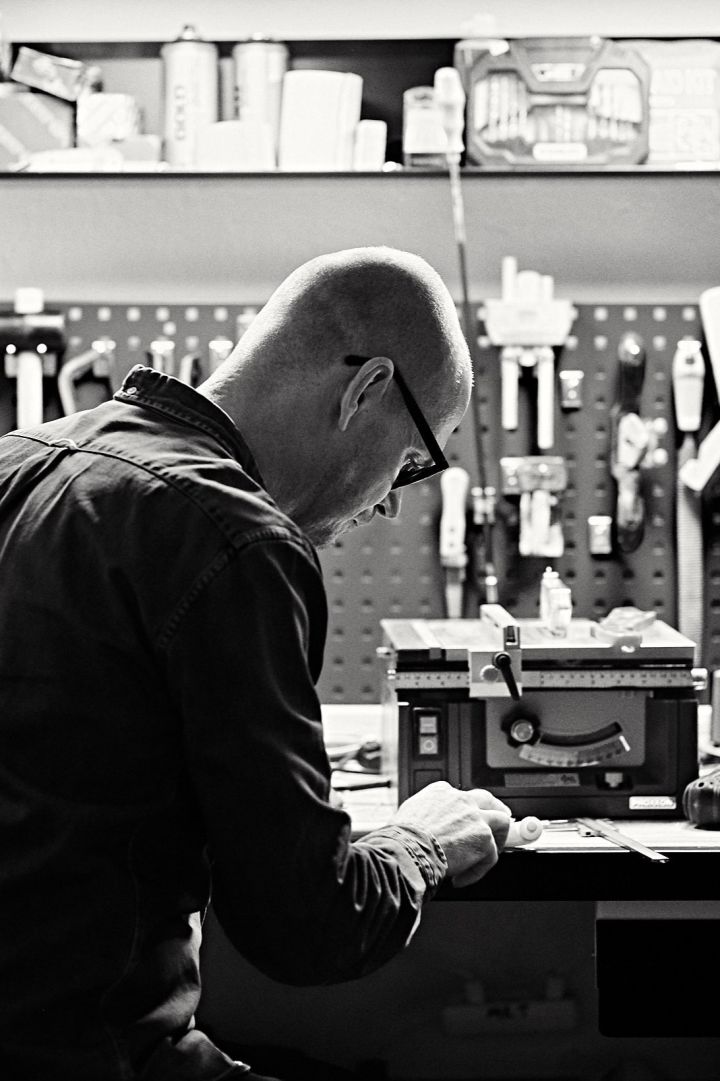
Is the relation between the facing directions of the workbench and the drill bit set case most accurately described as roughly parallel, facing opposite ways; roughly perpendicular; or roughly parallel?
roughly parallel

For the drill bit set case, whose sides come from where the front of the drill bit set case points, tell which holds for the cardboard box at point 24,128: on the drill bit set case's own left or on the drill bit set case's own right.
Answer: on the drill bit set case's own right

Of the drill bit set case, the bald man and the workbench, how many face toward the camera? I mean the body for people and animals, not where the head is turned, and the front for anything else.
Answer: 2

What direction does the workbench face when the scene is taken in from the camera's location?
facing the viewer

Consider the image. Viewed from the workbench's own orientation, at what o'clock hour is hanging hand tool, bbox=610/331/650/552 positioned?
The hanging hand tool is roughly at 6 o'clock from the workbench.

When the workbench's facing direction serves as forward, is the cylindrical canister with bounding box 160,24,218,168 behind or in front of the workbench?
behind

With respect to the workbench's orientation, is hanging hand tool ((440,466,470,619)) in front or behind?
behind

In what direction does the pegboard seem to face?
toward the camera

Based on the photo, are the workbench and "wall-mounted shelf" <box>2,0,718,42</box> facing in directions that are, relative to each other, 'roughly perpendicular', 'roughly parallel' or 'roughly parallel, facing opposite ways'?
roughly parallel

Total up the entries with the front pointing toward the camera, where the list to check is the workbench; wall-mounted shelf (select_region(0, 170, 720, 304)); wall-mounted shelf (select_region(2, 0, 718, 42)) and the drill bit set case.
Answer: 4

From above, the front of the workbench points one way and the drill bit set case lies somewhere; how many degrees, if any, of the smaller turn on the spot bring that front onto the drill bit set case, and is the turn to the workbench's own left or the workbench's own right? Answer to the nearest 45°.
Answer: approximately 180°

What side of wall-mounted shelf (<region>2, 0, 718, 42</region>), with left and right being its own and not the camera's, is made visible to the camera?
front
